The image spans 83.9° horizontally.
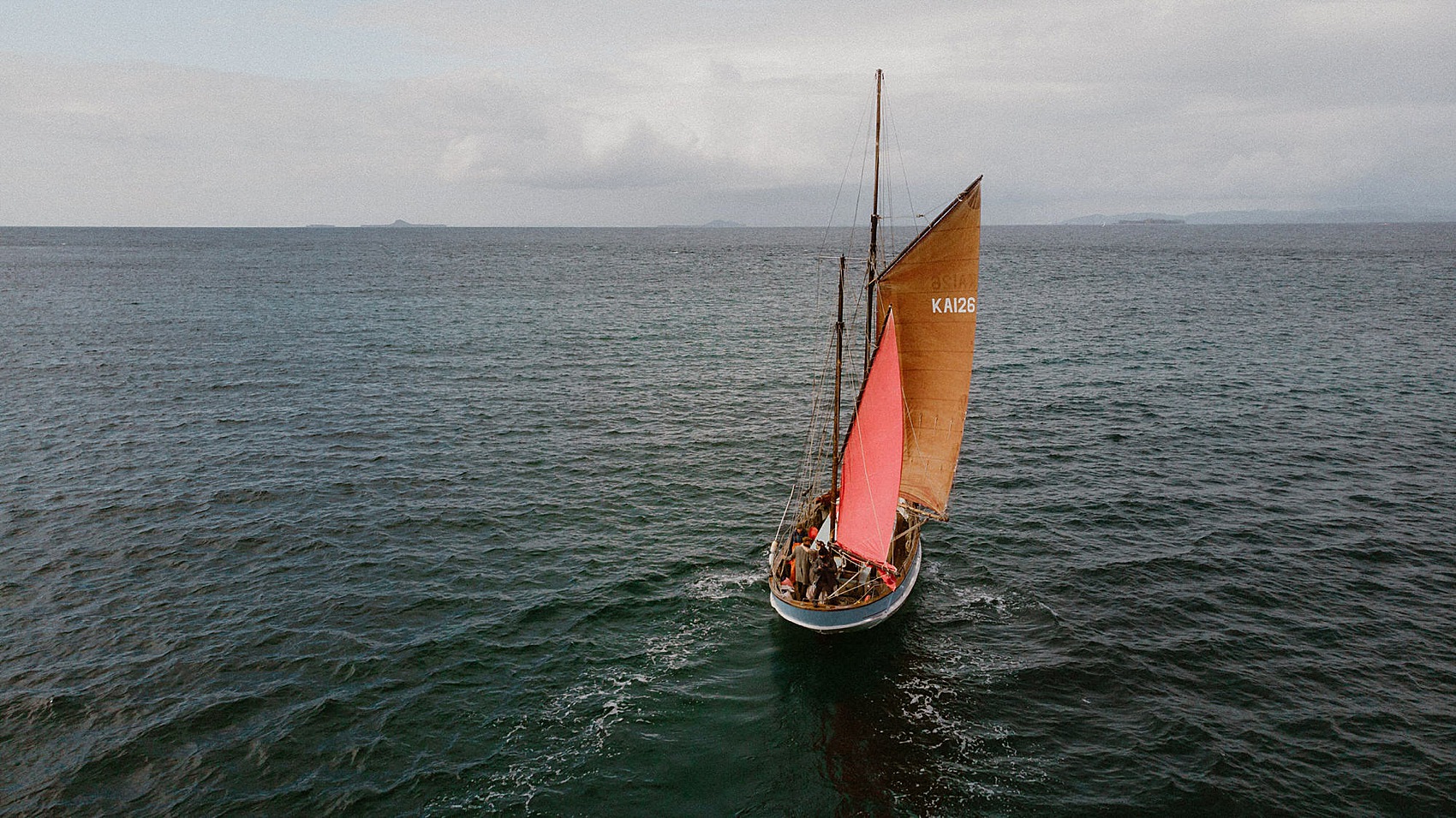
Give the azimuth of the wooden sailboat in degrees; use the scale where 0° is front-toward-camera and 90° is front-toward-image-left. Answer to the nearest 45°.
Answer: approximately 180°
